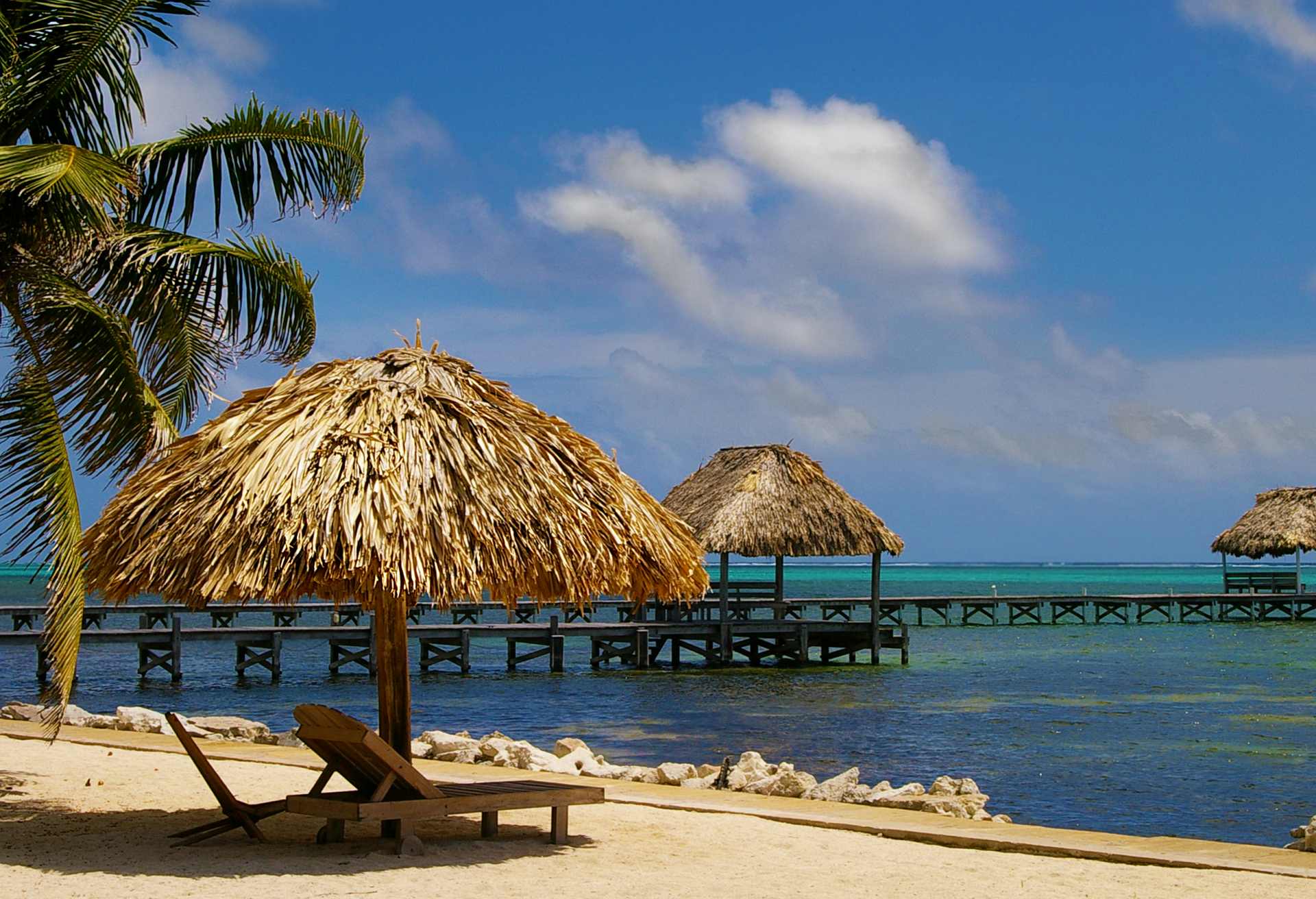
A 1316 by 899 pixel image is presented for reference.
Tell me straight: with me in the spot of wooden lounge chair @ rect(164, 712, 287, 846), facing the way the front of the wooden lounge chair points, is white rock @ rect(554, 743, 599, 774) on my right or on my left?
on my left

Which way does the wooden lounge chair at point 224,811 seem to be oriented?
to the viewer's right

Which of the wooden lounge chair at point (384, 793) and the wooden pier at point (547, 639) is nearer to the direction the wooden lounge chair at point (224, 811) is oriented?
the wooden lounge chair

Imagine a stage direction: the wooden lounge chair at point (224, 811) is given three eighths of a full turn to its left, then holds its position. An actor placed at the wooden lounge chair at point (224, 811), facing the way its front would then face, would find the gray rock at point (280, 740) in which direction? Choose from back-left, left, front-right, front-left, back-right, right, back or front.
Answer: front-right

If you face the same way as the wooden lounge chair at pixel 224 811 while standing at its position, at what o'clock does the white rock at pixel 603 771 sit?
The white rock is roughly at 10 o'clock from the wooden lounge chair.

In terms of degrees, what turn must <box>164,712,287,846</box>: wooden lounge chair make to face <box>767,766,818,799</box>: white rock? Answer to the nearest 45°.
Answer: approximately 45° to its left

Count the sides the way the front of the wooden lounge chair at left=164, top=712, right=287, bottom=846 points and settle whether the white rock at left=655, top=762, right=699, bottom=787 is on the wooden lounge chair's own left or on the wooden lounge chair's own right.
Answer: on the wooden lounge chair's own left

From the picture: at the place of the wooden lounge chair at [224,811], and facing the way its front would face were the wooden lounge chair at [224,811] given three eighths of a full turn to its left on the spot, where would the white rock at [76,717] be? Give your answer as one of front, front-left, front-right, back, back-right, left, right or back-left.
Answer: front-right

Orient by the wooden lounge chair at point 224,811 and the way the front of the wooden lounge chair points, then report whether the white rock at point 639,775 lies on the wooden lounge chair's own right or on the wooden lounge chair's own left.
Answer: on the wooden lounge chair's own left

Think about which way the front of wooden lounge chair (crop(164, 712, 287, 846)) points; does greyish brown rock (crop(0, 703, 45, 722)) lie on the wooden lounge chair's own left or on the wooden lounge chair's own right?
on the wooden lounge chair's own left

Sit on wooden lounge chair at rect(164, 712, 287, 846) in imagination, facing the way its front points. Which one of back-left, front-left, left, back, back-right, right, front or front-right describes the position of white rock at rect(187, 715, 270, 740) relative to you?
left

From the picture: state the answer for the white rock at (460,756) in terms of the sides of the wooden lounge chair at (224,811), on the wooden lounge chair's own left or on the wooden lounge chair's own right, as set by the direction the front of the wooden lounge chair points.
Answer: on the wooden lounge chair's own left

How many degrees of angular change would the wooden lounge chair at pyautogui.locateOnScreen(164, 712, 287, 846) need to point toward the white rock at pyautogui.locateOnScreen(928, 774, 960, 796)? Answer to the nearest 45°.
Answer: approximately 45° to its left

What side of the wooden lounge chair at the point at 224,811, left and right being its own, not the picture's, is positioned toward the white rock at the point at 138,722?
left
